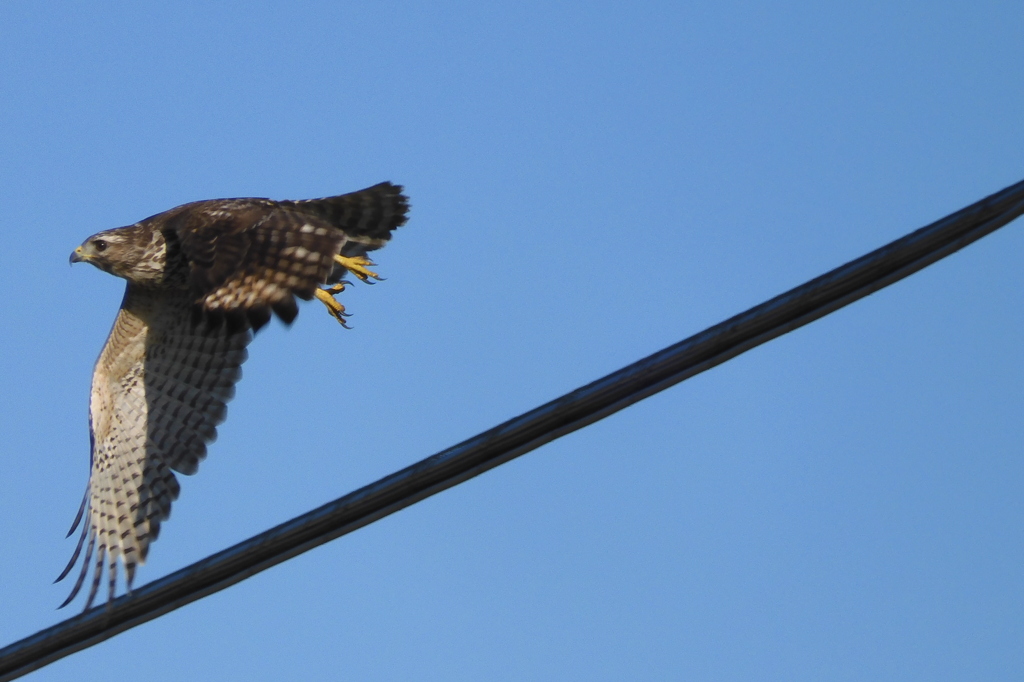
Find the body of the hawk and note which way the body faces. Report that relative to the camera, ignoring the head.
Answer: to the viewer's left
